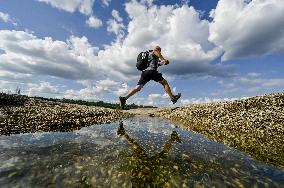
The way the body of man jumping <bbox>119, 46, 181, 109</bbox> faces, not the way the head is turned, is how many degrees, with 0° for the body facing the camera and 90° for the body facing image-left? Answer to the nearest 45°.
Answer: approximately 270°
